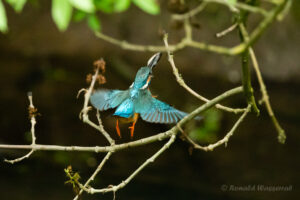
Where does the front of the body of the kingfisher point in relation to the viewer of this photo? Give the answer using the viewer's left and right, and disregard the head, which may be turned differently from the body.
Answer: facing away from the viewer and to the right of the viewer
